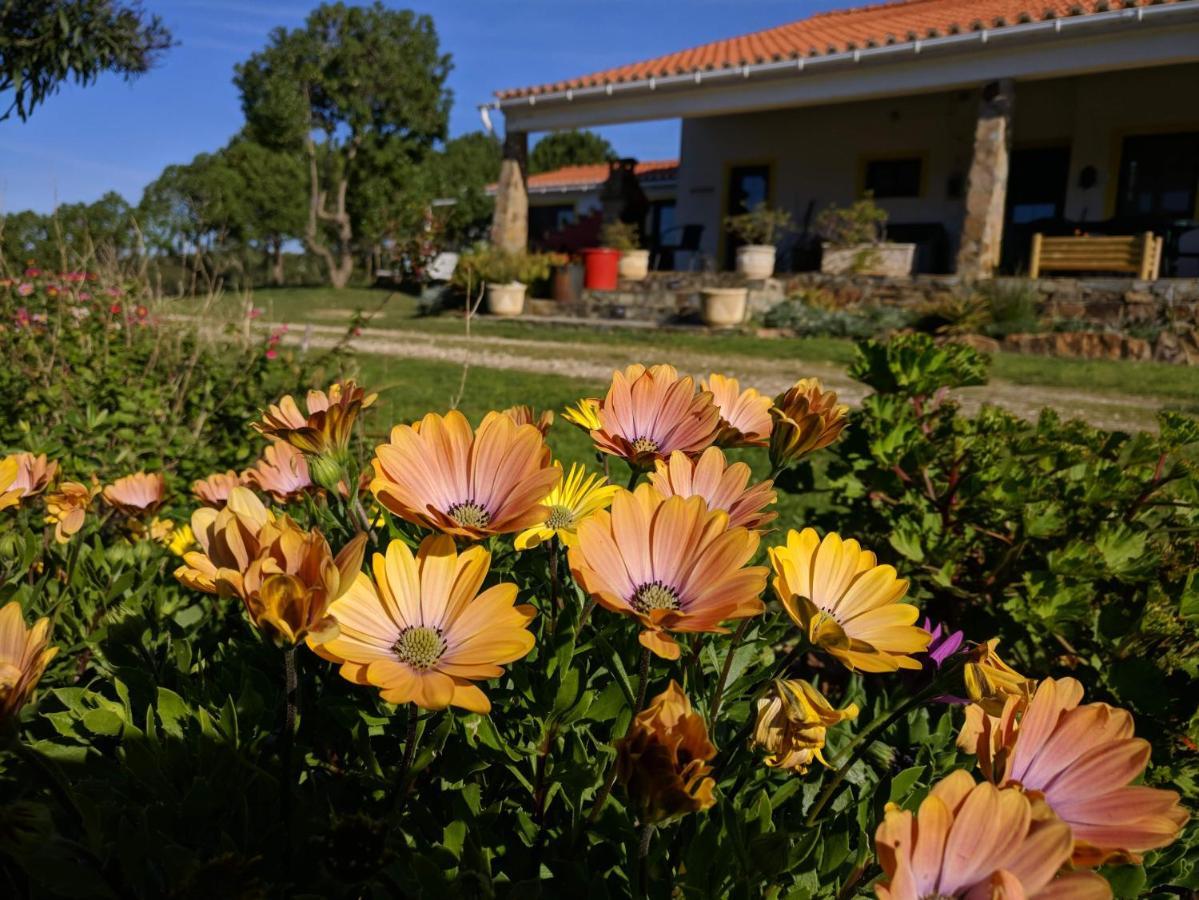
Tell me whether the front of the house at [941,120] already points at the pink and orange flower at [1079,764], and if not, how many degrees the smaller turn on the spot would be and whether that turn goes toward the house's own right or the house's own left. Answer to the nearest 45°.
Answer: approximately 45° to the house's own left

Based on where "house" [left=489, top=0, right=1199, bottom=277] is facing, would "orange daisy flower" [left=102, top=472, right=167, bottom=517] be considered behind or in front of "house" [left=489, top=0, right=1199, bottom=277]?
in front

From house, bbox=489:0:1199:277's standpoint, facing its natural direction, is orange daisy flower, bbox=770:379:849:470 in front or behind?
in front

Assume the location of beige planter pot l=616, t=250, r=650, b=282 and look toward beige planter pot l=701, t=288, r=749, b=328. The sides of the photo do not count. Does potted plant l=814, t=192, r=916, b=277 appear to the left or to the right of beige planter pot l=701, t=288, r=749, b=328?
left

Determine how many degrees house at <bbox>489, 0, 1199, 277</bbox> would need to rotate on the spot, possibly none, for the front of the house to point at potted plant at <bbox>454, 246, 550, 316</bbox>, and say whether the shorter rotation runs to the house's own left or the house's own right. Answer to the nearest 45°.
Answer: approximately 45° to the house's own right

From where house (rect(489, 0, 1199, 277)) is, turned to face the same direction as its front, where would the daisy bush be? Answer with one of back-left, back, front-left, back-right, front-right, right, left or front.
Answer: front-left

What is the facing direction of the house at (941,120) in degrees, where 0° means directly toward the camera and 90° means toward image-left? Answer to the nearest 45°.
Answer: approximately 45°

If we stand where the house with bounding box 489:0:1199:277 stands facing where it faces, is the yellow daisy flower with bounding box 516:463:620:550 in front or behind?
in front

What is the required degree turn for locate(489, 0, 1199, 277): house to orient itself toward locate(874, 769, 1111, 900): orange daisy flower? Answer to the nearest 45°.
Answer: approximately 45° to its left

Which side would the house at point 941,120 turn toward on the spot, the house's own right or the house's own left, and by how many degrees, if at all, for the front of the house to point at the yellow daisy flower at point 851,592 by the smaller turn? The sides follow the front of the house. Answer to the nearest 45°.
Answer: approximately 45° to the house's own left

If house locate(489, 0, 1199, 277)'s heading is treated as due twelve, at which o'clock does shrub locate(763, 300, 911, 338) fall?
The shrub is roughly at 11 o'clock from the house.
